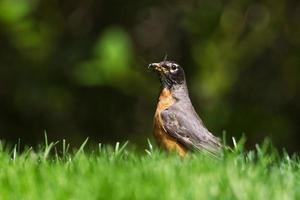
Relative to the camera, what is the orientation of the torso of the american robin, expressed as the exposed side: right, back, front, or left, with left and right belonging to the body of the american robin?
left
